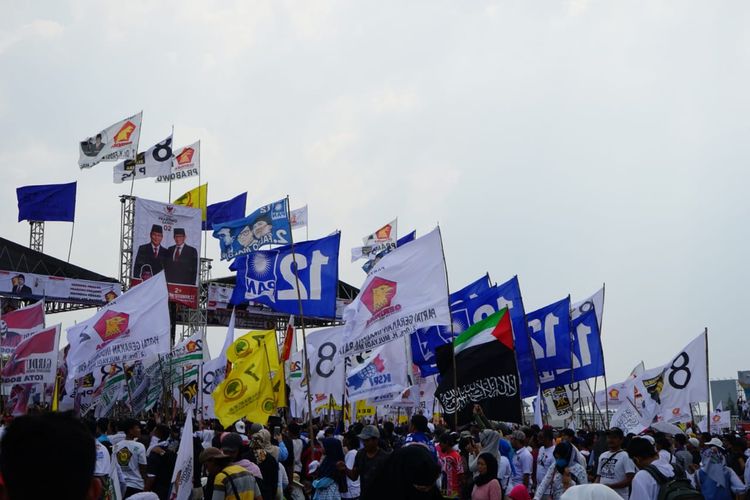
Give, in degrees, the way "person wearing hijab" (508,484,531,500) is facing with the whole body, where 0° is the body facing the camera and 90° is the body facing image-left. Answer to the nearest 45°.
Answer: approximately 180°

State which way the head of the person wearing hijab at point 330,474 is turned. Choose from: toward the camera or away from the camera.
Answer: away from the camera

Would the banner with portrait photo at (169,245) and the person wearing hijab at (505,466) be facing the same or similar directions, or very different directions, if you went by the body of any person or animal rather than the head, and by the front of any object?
very different directions

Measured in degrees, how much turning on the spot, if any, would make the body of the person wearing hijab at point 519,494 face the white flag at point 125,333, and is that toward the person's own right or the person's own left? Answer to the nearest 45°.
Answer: approximately 45° to the person's own left

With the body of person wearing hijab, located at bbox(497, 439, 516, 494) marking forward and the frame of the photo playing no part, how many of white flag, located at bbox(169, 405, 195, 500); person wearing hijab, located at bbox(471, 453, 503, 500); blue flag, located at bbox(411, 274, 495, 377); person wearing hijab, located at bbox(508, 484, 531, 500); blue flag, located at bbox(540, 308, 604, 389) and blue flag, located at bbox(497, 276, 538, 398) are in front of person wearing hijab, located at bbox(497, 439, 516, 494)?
3

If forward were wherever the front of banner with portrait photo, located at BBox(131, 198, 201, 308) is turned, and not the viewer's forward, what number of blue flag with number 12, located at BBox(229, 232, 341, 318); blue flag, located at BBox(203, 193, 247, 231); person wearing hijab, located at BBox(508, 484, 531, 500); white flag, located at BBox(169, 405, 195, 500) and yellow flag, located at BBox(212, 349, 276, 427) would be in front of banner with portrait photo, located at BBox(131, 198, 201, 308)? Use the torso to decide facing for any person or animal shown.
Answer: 4

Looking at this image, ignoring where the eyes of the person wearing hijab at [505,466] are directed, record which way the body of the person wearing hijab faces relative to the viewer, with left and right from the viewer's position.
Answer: facing away from the viewer

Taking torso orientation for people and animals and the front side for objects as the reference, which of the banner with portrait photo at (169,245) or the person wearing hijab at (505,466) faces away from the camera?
the person wearing hijab
